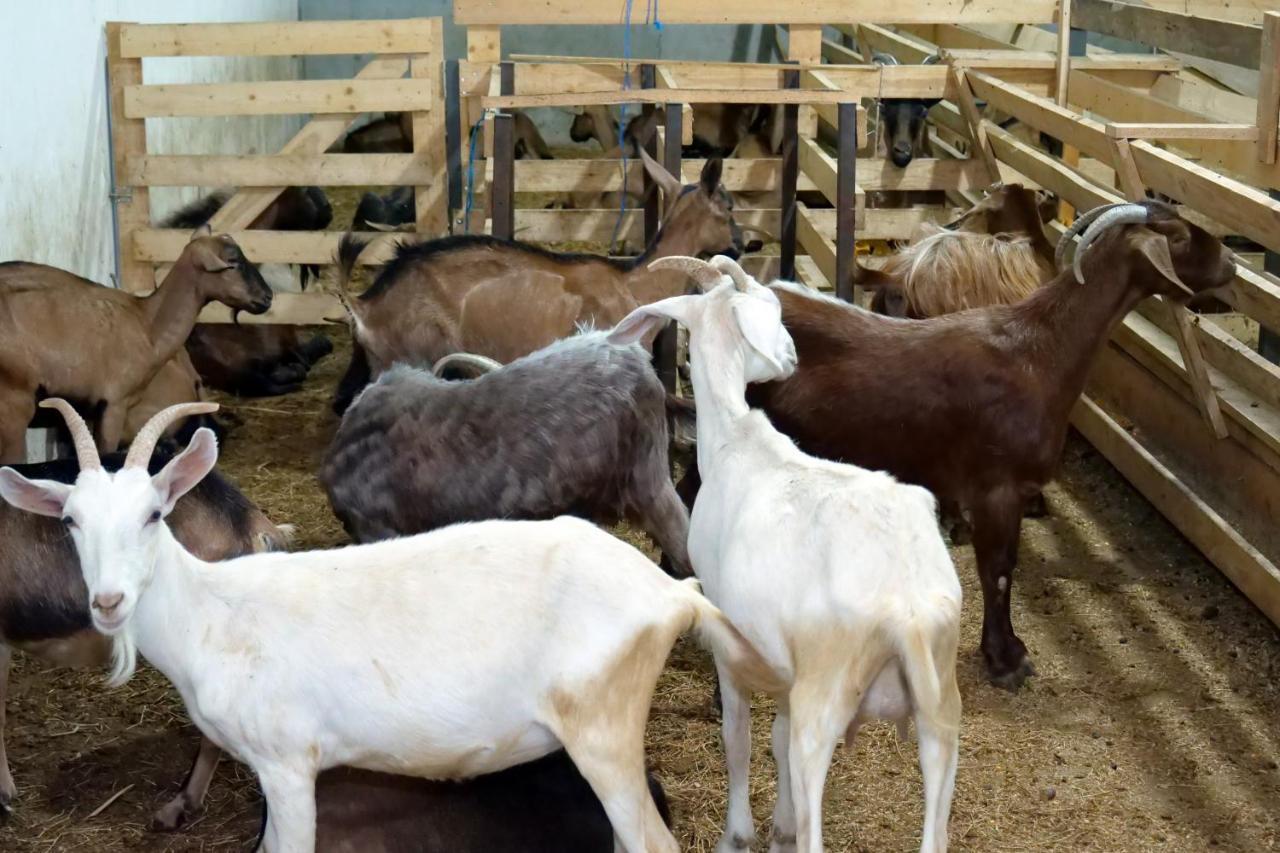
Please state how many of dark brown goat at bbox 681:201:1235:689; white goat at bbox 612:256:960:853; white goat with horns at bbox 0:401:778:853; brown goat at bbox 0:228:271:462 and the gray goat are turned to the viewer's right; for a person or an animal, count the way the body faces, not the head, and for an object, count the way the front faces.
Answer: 2

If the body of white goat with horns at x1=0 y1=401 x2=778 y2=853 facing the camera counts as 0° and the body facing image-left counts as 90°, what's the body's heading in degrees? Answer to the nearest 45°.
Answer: approximately 90°

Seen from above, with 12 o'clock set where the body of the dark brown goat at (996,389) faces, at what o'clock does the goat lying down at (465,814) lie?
The goat lying down is roughly at 4 o'clock from the dark brown goat.

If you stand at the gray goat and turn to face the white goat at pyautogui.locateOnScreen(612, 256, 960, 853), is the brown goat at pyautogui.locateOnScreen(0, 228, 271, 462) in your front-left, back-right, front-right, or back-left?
back-right

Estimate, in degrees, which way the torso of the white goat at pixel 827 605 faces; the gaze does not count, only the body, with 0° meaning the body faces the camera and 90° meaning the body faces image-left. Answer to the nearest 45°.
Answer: approximately 135°

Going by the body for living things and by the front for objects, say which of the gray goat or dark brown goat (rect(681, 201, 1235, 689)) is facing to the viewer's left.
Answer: the gray goat

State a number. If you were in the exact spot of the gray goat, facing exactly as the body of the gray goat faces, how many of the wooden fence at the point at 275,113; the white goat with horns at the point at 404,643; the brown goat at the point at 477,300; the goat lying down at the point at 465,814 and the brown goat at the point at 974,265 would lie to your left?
2

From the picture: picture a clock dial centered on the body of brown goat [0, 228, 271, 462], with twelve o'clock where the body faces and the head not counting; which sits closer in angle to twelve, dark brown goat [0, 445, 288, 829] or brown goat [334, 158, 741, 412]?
the brown goat

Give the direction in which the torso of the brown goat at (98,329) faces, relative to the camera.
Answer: to the viewer's right

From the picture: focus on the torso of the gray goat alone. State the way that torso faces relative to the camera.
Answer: to the viewer's left

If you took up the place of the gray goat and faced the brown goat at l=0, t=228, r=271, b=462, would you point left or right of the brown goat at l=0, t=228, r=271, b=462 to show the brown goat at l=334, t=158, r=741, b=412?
right

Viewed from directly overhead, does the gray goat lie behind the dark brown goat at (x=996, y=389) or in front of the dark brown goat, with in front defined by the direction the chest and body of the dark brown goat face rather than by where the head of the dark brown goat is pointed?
behind
